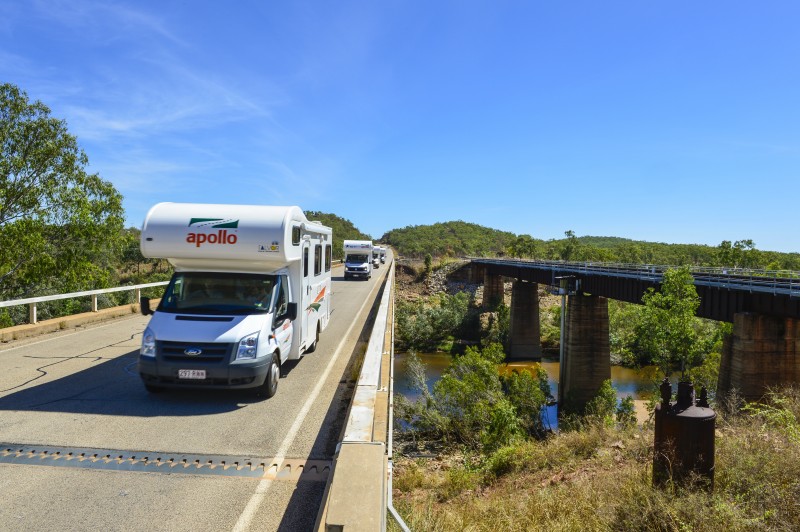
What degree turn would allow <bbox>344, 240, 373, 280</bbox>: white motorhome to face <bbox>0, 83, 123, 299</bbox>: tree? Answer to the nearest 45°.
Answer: approximately 45° to its right

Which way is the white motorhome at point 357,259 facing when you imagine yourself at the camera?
facing the viewer

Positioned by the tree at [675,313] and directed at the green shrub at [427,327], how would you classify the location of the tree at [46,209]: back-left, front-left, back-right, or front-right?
front-left

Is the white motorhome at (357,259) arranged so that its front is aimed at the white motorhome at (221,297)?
yes

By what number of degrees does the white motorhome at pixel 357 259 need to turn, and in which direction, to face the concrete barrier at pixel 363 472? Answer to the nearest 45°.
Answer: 0° — it already faces it

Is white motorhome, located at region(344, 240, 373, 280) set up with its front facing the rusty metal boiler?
yes

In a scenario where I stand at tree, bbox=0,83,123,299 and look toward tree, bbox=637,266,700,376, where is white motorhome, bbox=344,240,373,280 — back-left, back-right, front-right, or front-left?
front-left

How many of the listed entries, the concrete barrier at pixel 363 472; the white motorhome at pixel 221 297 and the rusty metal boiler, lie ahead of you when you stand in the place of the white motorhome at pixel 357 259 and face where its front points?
3

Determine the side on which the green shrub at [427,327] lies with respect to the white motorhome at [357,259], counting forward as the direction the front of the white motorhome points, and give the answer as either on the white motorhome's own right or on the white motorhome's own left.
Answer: on the white motorhome's own left

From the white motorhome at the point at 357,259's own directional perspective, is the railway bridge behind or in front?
in front
